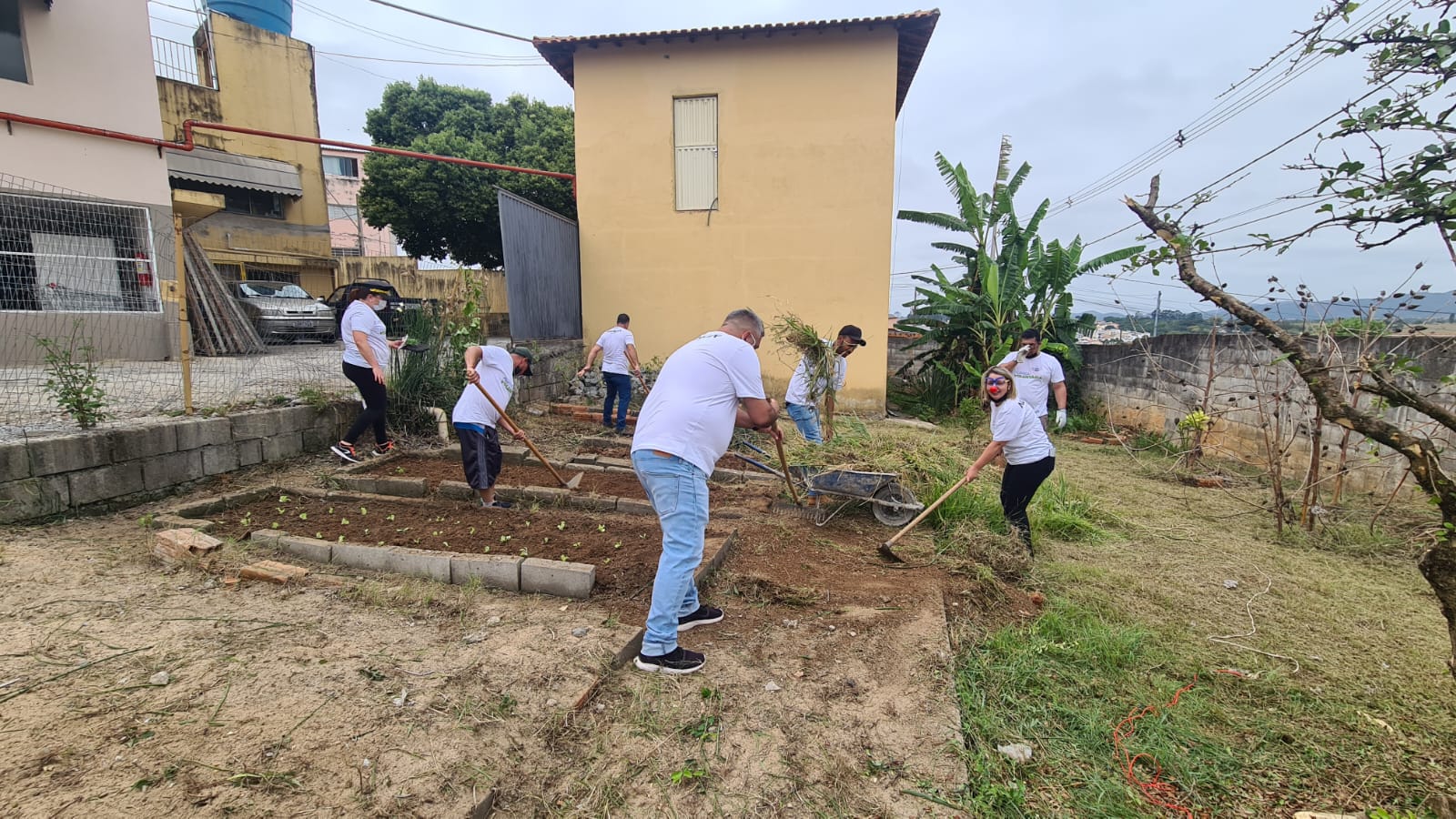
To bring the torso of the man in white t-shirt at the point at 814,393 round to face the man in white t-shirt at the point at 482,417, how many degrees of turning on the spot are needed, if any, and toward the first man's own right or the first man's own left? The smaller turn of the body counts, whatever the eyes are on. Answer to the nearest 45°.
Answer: approximately 135° to the first man's own right

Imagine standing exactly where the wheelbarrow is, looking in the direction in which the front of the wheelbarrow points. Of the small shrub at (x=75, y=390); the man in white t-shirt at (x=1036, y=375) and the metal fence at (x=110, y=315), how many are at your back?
2

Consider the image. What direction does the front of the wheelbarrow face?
to the viewer's right

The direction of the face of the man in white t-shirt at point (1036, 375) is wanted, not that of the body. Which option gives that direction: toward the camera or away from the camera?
toward the camera

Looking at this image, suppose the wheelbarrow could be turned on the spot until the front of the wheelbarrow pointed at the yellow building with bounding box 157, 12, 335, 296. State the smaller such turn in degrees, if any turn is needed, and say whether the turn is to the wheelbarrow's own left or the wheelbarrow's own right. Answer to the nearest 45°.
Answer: approximately 135° to the wheelbarrow's own left

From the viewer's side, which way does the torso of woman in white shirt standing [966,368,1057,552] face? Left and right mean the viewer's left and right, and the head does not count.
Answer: facing to the left of the viewer

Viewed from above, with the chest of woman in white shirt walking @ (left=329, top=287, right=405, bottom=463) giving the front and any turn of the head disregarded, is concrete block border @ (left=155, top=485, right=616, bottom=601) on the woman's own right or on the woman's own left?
on the woman's own right

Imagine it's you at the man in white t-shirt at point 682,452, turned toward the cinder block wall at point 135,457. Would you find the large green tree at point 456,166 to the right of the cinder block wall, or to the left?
right

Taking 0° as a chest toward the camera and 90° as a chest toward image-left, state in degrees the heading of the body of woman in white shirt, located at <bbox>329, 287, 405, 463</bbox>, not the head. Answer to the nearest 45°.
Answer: approximately 270°

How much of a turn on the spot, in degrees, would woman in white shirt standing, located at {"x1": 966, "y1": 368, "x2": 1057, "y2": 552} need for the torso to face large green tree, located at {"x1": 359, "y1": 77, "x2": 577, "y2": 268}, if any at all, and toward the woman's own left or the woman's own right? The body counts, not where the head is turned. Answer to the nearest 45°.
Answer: approximately 45° to the woman's own right

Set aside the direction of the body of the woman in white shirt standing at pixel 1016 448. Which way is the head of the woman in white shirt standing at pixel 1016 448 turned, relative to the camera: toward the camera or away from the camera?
toward the camera

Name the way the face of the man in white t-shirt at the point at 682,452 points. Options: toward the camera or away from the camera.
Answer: away from the camera

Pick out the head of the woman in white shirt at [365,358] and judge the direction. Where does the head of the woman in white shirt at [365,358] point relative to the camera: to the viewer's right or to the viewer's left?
to the viewer's right
